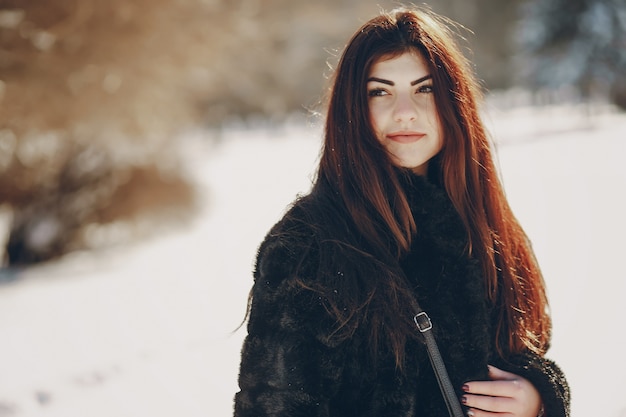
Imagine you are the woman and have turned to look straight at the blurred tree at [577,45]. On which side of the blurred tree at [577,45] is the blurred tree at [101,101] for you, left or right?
left

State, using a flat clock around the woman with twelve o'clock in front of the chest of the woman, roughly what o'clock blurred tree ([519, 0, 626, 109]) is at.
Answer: The blurred tree is roughly at 8 o'clock from the woman.

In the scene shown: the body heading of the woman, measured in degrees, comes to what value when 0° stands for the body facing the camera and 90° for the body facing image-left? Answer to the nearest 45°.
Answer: approximately 315°

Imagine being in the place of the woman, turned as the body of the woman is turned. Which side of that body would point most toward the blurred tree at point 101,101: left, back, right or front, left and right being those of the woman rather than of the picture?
back
